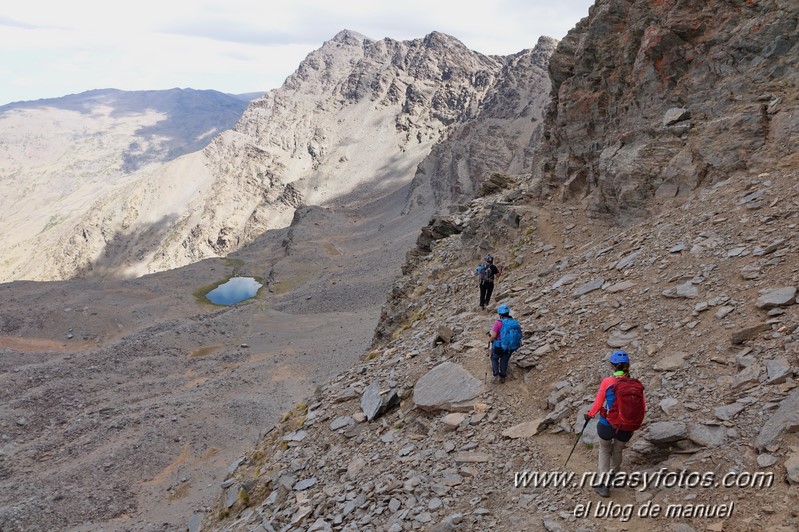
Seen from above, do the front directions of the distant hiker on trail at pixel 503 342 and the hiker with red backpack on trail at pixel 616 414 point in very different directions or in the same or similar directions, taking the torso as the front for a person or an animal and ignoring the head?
same or similar directions

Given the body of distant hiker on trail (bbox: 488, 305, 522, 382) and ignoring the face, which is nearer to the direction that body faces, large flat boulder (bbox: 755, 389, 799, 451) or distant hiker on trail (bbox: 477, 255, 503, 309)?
the distant hiker on trail

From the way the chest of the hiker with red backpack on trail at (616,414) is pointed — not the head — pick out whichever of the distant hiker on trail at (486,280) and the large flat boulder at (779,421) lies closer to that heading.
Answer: the distant hiker on trail

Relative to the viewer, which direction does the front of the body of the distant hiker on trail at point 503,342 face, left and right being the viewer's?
facing away from the viewer and to the left of the viewer

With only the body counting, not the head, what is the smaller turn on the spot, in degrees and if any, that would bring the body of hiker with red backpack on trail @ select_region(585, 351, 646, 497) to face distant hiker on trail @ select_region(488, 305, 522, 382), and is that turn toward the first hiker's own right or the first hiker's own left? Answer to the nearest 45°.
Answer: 0° — they already face them

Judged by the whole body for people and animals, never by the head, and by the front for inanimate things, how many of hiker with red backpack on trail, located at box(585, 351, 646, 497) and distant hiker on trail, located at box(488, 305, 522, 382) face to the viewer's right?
0

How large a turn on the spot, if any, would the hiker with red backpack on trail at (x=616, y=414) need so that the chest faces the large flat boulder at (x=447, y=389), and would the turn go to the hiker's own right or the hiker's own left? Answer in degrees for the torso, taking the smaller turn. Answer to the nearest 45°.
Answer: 0° — they already face it

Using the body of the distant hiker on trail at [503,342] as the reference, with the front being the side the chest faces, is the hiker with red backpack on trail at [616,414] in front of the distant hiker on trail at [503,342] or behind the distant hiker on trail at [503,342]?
behind

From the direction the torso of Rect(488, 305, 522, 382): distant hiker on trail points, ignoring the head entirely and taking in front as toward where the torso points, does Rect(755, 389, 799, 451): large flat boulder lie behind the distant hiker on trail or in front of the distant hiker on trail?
behind

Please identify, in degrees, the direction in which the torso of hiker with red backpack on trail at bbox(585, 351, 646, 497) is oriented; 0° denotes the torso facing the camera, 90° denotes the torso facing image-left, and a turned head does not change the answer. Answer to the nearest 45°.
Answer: approximately 135°
